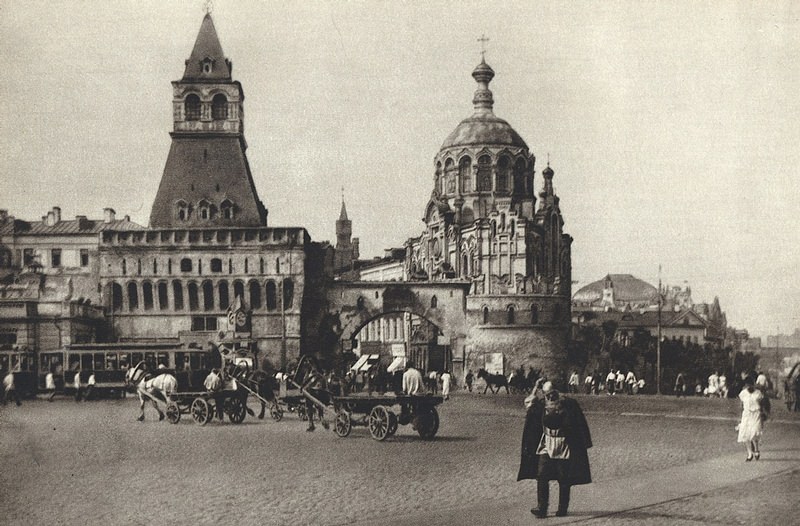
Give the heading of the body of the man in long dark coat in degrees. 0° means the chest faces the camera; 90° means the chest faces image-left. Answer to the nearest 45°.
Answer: approximately 0°

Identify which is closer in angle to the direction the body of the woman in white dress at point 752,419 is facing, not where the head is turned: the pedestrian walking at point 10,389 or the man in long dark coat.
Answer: the man in long dark coat

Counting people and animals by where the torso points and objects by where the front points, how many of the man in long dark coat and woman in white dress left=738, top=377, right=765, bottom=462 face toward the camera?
2

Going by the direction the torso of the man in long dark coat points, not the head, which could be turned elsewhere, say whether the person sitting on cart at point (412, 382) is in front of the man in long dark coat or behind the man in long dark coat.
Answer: behind

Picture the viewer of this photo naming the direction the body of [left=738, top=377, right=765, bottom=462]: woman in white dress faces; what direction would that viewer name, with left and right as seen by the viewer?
facing the viewer

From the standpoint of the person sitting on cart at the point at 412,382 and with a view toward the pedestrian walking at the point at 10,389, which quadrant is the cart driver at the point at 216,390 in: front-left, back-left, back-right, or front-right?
front-left
